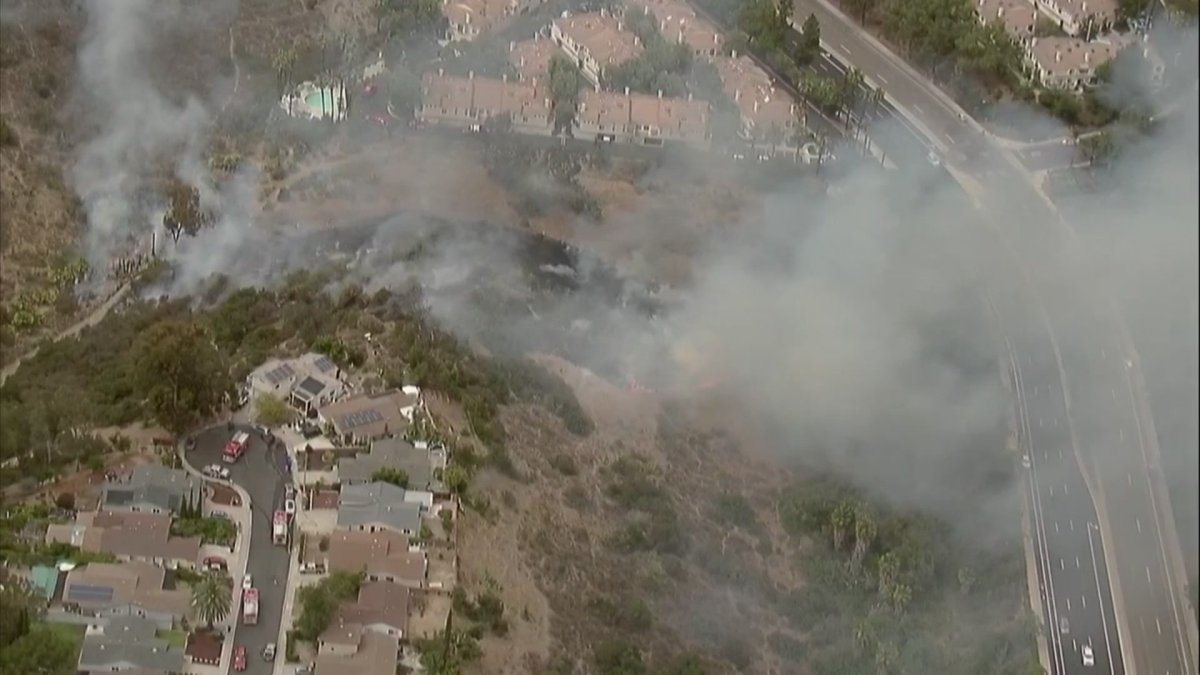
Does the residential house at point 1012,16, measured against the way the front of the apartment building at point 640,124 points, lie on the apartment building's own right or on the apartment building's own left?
on the apartment building's own left

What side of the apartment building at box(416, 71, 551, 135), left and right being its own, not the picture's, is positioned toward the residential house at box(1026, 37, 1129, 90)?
left

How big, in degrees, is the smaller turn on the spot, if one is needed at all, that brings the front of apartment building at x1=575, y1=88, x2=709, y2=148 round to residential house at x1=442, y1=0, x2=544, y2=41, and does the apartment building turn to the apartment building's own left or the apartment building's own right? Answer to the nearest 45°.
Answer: approximately 90° to the apartment building's own right

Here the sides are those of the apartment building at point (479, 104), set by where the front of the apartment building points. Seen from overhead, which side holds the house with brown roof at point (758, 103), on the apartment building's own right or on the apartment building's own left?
on the apartment building's own left
